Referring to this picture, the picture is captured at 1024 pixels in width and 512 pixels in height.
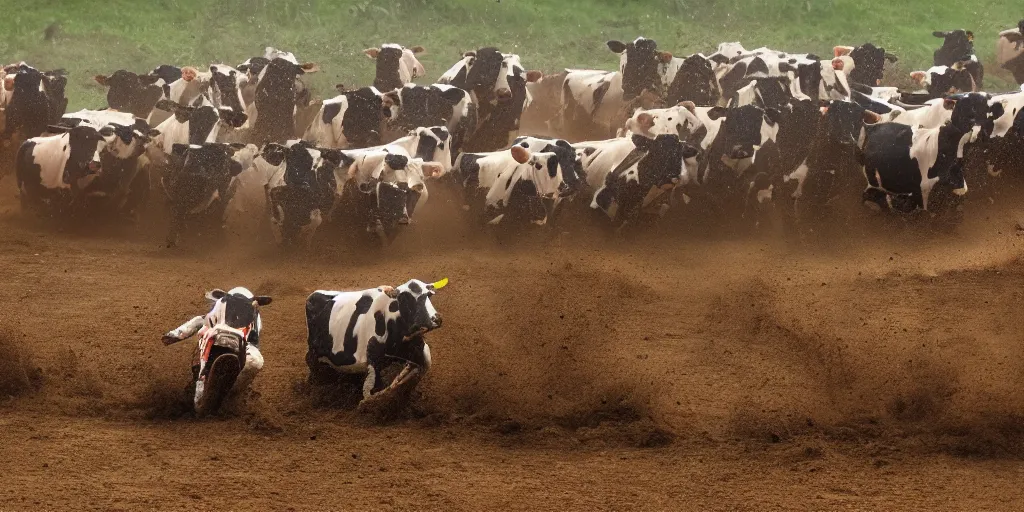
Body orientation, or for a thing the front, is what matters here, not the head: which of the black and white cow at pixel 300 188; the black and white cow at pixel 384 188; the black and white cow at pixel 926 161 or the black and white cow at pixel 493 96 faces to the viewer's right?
the black and white cow at pixel 926 161

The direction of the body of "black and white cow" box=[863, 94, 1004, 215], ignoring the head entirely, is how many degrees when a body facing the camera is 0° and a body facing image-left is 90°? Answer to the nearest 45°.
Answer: approximately 270°

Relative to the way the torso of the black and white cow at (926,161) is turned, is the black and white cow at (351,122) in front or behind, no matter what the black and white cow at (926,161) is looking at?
behind

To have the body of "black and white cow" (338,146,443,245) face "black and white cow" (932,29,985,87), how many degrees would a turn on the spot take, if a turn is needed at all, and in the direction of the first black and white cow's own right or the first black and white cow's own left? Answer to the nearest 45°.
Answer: approximately 135° to the first black and white cow's own left

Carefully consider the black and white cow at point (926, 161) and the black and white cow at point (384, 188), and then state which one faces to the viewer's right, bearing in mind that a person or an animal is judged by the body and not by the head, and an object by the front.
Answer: the black and white cow at point (926, 161)

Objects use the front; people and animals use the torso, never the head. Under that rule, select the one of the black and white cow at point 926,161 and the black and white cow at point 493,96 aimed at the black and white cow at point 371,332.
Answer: the black and white cow at point 493,96

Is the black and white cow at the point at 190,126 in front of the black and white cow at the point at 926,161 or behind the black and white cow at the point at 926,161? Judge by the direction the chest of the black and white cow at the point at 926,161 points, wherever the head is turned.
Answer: behind

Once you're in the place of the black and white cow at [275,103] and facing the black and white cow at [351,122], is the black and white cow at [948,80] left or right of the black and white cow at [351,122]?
left

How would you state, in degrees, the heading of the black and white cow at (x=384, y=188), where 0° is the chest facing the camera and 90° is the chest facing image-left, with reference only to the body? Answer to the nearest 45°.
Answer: approximately 0°

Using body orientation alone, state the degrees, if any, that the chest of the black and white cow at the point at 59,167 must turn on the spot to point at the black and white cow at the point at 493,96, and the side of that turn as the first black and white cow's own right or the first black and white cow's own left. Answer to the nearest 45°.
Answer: approximately 45° to the first black and white cow's own left

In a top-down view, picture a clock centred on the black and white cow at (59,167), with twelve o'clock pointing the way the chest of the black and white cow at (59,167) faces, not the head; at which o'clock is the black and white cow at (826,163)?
the black and white cow at (826,163) is roughly at 11 o'clock from the black and white cow at (59,167).

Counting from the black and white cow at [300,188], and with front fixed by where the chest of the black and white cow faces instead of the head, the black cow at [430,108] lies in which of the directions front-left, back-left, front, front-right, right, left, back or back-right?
back-left
